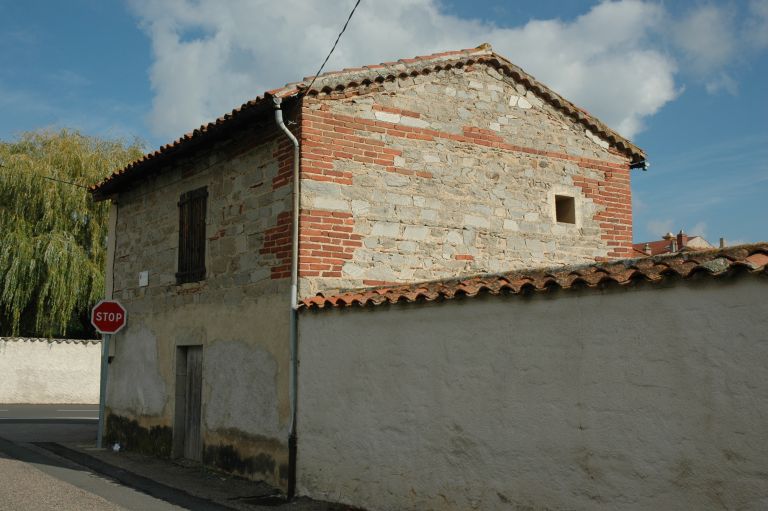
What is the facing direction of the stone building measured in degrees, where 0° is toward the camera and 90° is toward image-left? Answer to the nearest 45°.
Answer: approximately 45°

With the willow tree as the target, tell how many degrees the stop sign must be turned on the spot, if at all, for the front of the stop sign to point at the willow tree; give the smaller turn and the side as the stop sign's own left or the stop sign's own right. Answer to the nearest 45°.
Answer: approximately 180°

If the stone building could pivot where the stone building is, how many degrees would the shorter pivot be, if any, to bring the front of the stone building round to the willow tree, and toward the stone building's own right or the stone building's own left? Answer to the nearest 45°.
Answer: approximately 90° to the stone building's own right

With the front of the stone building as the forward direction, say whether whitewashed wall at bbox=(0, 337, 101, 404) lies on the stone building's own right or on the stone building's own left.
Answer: on the stone building's own right

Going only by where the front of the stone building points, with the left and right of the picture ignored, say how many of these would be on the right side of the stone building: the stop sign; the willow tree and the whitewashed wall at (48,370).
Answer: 3

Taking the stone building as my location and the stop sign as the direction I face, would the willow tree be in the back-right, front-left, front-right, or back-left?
front-right

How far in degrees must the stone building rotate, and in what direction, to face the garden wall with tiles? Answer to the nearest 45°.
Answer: approximately 90° to its left

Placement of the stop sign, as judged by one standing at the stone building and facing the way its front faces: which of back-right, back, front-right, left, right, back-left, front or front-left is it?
right

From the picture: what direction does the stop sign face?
toward the camera

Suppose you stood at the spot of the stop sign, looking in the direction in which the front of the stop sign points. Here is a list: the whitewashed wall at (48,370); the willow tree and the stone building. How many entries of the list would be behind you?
2

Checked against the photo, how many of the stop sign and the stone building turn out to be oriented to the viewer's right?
0
